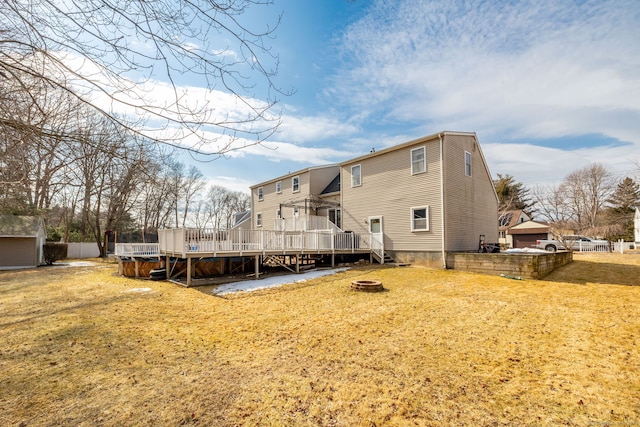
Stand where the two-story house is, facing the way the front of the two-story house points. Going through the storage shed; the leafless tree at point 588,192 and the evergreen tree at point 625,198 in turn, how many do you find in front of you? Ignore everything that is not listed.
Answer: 2

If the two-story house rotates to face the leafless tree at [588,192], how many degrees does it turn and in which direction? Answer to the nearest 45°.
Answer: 0° — it already faces it

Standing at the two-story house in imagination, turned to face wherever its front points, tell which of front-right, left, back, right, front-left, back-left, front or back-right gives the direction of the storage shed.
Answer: back-left

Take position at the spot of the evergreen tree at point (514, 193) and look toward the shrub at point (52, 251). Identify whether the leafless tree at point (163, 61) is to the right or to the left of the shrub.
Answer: left

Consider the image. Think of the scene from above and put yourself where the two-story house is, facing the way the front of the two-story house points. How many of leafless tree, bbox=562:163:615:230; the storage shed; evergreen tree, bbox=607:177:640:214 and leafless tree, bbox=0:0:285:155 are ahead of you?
2

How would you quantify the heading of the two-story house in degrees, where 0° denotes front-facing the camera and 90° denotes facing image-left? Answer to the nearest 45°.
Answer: approximately 225°

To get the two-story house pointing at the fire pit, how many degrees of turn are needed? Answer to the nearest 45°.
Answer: approximately 135° to its right

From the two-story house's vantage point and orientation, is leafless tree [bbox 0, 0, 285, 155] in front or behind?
behind

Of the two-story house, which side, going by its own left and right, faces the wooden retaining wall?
right

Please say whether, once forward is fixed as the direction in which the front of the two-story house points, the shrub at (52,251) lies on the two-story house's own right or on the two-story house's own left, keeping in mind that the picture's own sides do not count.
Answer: on the two-story house's own left

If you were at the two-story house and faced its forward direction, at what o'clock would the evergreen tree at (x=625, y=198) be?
The evergreen tree is roughly at 12 o'clock from the two-story house.

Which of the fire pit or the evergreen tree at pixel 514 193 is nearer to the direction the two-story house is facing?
the evergreen tree

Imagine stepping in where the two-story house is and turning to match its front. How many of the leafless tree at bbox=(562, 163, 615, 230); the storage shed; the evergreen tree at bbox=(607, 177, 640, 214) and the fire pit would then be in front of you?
2

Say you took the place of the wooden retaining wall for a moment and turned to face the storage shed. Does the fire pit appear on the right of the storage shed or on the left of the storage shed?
left
